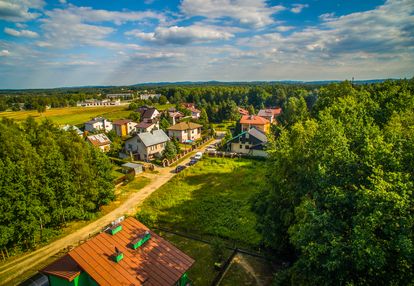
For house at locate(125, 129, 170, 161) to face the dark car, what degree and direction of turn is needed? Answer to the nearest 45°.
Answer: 0° — it already faces it

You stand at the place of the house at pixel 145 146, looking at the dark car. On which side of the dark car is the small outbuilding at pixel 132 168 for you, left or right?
right

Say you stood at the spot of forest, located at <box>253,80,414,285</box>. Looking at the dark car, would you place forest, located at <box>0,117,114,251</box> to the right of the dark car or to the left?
left

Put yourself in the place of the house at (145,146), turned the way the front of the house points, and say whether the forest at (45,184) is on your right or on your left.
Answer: on your right

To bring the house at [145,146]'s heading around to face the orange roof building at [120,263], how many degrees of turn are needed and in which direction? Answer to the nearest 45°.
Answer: approximately 45° to its right

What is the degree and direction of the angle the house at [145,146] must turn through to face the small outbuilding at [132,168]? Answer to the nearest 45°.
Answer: approximately 45° to its right

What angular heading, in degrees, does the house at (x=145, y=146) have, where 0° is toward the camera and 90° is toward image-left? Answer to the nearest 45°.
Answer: approximately 315°

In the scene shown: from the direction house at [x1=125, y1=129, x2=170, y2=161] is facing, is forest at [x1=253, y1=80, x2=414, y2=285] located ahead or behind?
ahead
